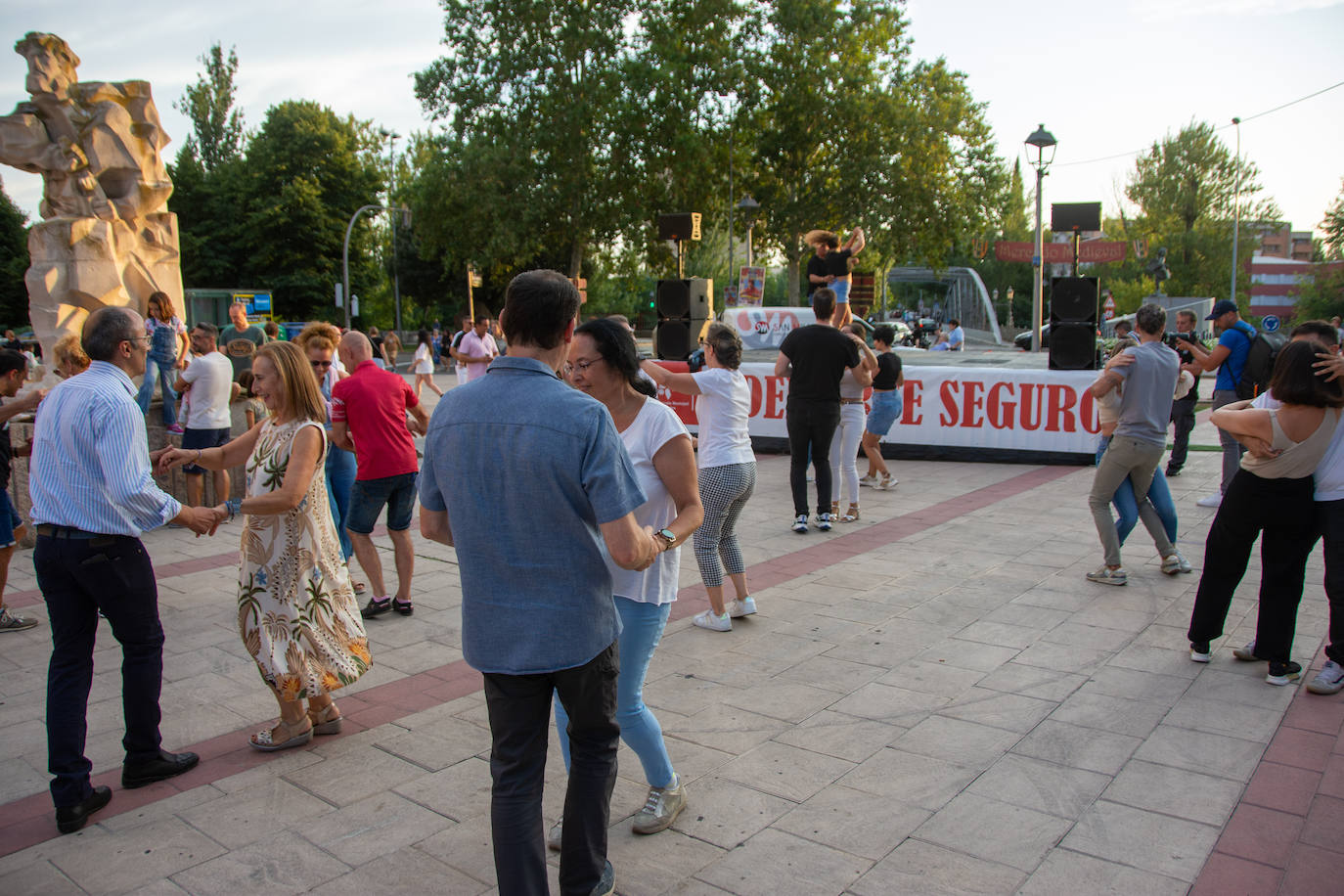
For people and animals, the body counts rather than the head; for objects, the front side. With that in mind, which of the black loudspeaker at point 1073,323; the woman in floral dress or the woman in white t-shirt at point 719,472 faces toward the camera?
the black loudspeaker

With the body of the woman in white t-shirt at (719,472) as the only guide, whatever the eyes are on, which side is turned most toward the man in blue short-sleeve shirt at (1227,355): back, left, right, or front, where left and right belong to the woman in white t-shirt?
right

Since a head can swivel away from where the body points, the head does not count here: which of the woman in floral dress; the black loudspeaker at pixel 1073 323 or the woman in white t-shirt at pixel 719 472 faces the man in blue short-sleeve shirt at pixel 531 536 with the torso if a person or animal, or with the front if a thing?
the black loudspeaker

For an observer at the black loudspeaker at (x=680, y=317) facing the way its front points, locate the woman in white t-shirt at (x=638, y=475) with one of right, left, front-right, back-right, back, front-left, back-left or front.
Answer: front-left

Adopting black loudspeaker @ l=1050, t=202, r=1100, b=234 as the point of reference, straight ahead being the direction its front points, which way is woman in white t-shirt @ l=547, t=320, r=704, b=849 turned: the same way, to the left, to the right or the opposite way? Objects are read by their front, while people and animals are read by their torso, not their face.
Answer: the same way

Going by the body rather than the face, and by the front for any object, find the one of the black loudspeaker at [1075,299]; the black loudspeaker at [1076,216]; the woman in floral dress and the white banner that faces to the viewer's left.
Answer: the woman in floral dress

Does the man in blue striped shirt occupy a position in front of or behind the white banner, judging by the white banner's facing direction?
in front

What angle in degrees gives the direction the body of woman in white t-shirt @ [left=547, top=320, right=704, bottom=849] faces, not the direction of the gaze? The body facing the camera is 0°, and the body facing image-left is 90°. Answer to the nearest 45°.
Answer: approximately 45°

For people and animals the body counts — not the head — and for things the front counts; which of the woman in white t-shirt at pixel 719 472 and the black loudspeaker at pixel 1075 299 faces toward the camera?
the black loudspeaker

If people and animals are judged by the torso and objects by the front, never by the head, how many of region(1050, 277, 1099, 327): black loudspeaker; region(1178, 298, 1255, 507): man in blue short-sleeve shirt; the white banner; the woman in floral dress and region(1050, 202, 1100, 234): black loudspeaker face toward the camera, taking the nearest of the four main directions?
3

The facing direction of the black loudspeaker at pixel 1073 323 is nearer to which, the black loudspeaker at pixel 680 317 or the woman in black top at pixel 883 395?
the woman in black top

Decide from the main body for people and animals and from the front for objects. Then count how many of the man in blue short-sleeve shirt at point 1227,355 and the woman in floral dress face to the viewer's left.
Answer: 2

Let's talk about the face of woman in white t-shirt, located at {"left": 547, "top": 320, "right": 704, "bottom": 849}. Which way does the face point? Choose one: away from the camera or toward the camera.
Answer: toward the camera

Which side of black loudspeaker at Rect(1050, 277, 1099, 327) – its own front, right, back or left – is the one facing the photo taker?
front

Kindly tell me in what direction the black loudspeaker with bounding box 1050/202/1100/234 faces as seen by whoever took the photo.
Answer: facing the viewer

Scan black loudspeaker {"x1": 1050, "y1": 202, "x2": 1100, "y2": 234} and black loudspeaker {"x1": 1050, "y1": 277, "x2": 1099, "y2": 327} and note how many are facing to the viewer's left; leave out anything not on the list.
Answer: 0

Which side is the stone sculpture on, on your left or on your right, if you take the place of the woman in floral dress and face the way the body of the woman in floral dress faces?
on your right

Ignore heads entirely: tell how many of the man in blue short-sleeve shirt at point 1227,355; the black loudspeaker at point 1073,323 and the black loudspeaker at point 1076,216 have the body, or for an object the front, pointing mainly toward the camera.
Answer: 2
